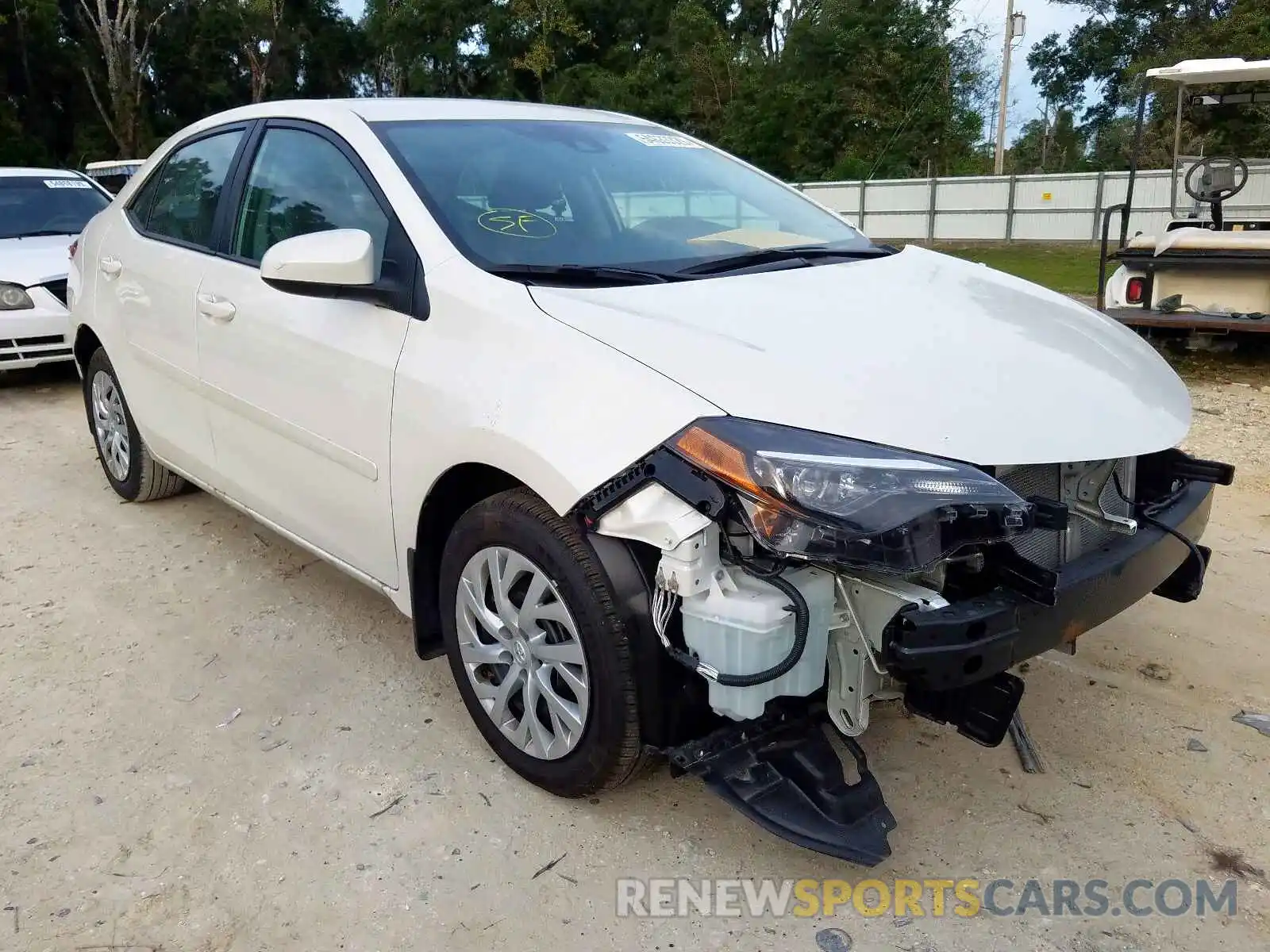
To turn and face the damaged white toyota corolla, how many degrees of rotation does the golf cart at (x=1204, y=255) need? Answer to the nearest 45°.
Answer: approximately 180°

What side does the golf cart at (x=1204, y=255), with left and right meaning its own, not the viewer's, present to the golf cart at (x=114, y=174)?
left

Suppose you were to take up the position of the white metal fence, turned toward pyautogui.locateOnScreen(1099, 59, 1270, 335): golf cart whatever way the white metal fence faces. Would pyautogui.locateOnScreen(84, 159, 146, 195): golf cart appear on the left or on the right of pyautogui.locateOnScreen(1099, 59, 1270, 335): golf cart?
right

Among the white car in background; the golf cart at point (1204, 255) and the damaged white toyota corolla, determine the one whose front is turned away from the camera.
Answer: the golf cart

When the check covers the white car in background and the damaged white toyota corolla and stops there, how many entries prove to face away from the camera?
0

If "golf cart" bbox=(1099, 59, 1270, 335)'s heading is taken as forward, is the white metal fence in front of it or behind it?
in front

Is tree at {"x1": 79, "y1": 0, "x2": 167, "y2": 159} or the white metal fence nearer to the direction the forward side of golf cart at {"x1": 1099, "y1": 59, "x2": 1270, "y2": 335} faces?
the white metal fence

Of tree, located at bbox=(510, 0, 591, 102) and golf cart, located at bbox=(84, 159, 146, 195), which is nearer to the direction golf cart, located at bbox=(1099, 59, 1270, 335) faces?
the tree

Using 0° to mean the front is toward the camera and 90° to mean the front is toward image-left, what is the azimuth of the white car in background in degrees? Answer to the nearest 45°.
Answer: approximately 315°

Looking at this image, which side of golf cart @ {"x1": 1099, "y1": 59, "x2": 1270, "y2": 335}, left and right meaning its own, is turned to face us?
back

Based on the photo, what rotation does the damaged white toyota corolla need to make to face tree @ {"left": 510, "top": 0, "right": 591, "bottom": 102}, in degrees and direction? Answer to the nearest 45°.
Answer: approximately 135° to its left

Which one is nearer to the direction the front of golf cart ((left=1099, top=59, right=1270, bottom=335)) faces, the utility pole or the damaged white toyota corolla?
the utility pole

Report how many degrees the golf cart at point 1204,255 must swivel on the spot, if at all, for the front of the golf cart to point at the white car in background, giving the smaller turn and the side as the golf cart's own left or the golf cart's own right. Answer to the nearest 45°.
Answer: approximately 135° to the golf cart's own left

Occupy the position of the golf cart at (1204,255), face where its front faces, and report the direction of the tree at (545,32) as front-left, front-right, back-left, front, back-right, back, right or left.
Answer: front-left

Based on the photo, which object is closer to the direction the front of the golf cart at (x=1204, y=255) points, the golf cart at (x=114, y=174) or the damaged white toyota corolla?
the golf cart

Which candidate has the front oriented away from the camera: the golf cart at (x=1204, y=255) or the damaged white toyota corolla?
the golf cart

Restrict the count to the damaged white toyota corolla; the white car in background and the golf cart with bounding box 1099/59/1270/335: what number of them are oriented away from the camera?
1

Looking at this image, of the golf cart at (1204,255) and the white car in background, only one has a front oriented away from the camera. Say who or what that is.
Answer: the golf cart

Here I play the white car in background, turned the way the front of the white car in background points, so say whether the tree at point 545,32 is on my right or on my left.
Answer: on my left
